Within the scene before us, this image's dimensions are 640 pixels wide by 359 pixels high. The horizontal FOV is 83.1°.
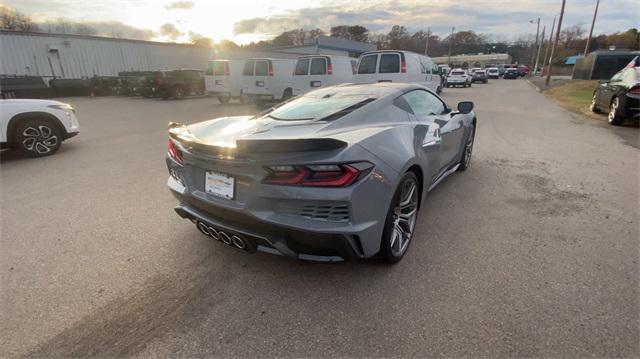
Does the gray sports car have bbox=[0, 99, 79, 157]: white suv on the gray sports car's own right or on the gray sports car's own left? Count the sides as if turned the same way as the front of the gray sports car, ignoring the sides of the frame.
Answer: on the gray sports car's own left

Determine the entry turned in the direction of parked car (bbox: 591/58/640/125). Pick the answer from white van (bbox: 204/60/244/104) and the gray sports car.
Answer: the gray sports car

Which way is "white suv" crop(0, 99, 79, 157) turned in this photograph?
to the viewer's right

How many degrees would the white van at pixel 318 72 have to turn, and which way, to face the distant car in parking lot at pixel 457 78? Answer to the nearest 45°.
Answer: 0° — it already faces it

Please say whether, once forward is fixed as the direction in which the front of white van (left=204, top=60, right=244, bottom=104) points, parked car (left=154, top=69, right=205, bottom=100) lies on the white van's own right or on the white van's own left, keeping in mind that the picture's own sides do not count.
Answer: on the white van's own left

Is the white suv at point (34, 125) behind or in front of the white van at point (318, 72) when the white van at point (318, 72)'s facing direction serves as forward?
behind

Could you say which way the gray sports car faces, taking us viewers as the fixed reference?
facing away from the viewer and to the right of the viewer

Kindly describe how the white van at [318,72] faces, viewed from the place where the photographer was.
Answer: facing away from the viewer and to the right of the viewer

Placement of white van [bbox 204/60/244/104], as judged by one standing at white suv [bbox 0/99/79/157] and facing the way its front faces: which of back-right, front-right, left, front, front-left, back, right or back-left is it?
front-left

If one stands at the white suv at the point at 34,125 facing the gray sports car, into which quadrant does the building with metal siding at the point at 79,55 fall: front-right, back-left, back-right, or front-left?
back-left

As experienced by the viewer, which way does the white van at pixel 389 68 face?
facing away from the viewer and to the right of the viewer

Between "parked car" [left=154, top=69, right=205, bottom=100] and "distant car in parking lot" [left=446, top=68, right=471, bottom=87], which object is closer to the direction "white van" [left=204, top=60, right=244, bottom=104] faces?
the distant car in parking lot

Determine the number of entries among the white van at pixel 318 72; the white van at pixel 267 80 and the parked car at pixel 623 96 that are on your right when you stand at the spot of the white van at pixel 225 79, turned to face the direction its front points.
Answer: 3

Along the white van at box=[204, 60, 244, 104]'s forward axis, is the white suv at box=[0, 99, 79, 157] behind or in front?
behind
